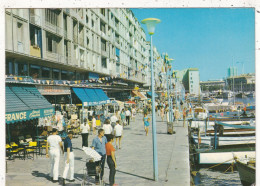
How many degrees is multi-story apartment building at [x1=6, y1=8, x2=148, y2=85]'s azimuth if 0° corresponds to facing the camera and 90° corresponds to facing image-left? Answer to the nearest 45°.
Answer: approximately 315°

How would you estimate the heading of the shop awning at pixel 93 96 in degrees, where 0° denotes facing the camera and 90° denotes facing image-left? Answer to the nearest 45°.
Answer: approximately 315°

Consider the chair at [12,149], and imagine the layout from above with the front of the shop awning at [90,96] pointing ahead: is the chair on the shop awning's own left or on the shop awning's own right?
on the shop awning's own right

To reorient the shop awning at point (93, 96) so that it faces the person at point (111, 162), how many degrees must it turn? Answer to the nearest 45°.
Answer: approximately 45° to its right

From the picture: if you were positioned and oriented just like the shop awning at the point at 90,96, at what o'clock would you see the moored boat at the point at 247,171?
The moored boat is roughly at 1 o'clock from the shop awning.
